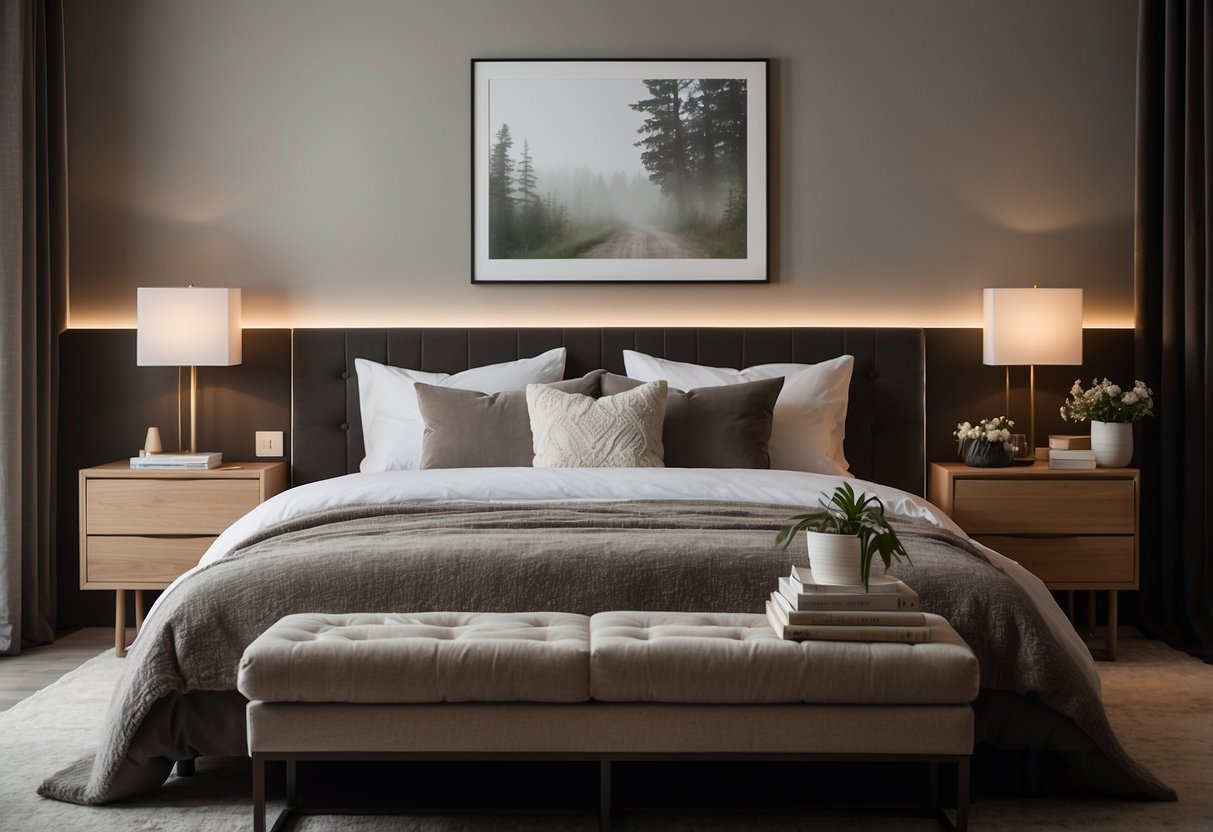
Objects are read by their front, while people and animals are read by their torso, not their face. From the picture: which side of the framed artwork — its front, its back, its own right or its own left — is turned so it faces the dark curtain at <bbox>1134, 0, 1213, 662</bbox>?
left

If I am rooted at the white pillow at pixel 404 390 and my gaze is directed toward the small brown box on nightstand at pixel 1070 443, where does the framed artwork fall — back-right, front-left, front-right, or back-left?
front-left

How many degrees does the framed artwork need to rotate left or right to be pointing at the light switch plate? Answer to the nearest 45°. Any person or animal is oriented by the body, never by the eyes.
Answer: approximately 90° to its right

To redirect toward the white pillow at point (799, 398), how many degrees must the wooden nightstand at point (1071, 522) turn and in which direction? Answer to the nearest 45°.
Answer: approximately 90° to its right

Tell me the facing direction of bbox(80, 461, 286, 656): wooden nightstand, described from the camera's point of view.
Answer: facing the viewer

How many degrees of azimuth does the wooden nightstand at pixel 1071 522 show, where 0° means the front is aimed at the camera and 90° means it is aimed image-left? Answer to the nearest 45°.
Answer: approximately 0°

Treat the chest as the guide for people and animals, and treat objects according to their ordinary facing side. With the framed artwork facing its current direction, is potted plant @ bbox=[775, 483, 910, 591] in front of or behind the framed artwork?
in front

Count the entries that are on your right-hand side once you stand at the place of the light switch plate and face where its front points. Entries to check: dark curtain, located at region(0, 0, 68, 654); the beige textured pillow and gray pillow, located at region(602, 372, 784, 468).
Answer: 1

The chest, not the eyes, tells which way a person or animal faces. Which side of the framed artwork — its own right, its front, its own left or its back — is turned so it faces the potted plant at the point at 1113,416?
left

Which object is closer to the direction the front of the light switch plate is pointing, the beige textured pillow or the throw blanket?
the throw blanket

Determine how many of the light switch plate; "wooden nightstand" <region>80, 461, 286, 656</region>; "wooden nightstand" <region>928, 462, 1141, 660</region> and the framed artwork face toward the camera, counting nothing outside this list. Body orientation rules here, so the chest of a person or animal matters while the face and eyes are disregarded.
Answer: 4
